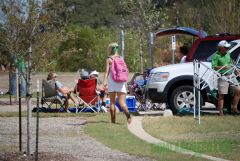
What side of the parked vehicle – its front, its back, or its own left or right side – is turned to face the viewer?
left
